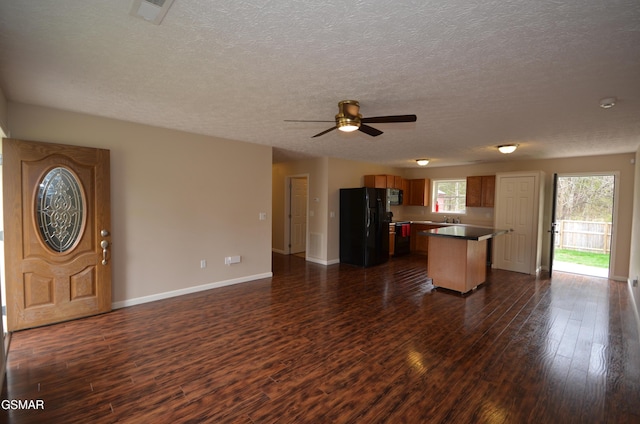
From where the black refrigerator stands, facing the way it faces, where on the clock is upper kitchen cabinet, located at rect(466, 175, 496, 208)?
The upper kitchen cabinet is roughly at 10 o'clock from the black refrigerator.

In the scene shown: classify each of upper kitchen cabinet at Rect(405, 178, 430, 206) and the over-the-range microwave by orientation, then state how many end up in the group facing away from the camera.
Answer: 0

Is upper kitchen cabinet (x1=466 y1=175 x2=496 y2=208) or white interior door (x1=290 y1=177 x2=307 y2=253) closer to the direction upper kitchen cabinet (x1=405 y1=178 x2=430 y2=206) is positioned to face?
the white interior door

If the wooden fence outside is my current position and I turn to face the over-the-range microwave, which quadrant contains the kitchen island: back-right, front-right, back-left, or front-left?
front-left

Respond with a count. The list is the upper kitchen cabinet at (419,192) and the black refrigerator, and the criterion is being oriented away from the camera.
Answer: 0

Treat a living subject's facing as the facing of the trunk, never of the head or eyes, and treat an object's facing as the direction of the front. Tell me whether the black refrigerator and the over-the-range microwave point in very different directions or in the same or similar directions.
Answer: same or similar directions

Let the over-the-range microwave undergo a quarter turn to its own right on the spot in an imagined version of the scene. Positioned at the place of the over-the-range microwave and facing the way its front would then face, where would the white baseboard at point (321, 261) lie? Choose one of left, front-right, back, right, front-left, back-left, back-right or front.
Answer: front

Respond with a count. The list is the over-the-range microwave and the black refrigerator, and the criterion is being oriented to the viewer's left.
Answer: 0

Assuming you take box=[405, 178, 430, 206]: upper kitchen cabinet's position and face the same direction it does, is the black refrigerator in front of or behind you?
in front

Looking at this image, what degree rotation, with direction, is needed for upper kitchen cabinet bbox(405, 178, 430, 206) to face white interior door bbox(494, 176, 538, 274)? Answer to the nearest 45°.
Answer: approximately 90° to its left

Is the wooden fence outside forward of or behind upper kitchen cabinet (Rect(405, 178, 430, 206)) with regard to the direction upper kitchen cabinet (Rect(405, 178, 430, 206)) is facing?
behind

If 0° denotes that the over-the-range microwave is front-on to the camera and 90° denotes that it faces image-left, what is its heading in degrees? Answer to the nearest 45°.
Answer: approximately 315°

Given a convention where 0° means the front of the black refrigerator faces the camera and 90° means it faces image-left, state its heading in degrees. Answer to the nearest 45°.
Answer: approximately 315°

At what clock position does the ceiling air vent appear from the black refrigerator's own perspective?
The ceiling air vent is roughly at 2 o'clock from the black refrigerator.

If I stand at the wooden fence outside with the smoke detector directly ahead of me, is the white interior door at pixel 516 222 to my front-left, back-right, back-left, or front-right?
front-right

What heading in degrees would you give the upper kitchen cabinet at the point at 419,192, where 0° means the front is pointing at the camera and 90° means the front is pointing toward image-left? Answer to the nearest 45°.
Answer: approximately 45°
